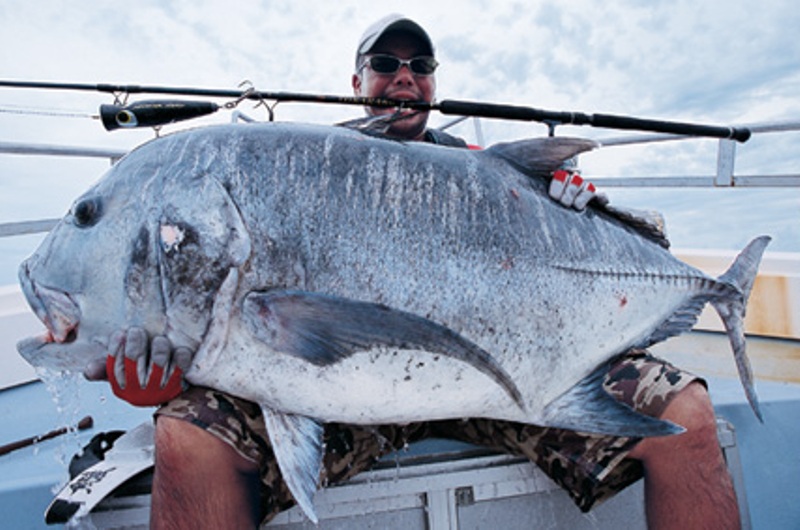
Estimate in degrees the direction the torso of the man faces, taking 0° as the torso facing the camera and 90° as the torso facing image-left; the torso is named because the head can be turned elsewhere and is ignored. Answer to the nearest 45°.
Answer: approximately 0°

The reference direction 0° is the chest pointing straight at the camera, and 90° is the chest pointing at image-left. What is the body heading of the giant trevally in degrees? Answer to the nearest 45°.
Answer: approximately 90°
